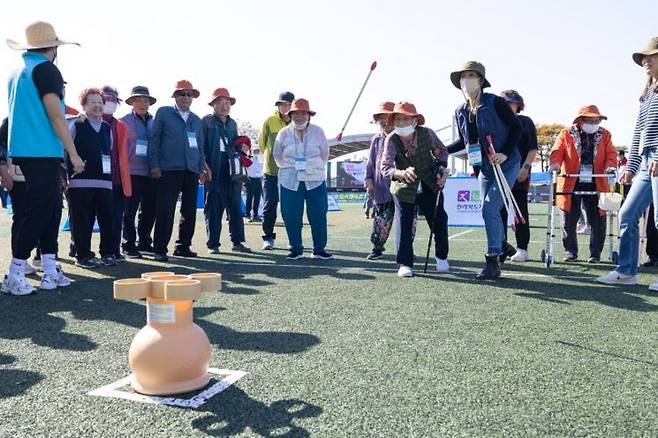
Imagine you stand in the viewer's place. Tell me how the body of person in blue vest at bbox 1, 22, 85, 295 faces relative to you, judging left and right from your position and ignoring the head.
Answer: facing away from the viewer and to the right of the viewer

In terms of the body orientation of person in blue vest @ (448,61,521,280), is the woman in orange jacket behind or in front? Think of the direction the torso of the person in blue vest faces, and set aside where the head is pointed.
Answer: behind

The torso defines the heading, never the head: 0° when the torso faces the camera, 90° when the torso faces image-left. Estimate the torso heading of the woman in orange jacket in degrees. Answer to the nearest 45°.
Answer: approximately 0°

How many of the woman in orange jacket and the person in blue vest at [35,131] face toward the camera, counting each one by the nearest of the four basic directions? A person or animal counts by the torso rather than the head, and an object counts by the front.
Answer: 1

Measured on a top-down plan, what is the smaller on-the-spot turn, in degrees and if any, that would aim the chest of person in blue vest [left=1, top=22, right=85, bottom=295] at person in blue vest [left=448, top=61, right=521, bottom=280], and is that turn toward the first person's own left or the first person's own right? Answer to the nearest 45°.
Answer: approximately 45° to the first person's own right

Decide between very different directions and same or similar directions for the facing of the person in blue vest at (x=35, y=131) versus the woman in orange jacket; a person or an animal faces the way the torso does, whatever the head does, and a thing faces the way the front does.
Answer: very different directions

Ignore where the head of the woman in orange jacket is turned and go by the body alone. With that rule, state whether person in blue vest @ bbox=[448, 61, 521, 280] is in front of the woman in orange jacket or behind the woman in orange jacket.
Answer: in front

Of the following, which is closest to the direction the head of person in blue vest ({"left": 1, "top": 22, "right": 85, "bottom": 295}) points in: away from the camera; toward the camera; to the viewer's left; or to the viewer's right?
to the viewer's right

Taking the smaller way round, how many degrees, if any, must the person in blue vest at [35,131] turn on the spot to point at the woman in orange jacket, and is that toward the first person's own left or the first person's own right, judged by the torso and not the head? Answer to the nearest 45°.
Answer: approximately 45° to the first person's own right

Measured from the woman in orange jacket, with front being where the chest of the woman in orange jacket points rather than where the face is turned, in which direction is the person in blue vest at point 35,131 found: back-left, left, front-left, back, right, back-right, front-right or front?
front-right
